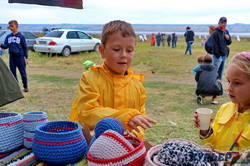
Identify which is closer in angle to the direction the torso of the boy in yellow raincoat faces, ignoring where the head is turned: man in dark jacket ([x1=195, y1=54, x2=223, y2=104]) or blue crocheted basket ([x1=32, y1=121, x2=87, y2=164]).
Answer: the blue crocheted basket

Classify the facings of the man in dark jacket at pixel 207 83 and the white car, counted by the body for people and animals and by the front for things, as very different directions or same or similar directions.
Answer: same or similar directions

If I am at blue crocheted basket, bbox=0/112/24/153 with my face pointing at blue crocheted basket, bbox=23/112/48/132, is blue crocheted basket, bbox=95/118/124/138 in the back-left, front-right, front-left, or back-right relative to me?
front-right

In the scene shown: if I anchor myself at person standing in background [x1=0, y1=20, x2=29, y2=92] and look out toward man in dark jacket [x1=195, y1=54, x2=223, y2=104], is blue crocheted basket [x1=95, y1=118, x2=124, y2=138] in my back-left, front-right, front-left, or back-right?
front-right

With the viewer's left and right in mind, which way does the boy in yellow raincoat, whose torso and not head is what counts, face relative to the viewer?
facing the viewer and to the right of the viewer
